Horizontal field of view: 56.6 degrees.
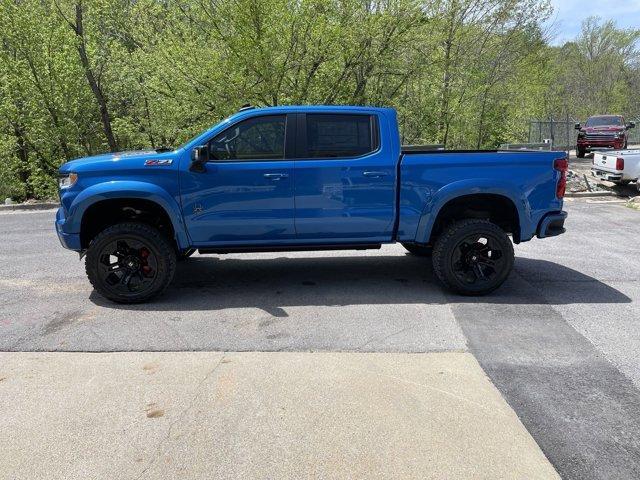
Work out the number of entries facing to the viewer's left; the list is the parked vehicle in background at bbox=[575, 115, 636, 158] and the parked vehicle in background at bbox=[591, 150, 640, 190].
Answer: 0

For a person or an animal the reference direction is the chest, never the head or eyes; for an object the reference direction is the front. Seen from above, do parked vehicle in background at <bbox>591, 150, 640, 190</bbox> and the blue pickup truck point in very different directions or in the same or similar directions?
very different directions

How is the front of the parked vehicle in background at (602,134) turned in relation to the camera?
facing the viewer

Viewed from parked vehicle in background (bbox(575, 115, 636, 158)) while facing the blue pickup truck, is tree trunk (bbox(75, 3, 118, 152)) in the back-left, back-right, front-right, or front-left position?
front-right

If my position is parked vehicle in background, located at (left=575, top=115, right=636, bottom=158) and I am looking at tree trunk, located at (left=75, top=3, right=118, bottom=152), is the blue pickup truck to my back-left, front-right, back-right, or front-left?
front-left

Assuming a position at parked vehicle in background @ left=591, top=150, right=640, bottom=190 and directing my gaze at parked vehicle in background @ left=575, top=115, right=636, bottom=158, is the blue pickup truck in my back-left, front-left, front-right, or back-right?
back-left

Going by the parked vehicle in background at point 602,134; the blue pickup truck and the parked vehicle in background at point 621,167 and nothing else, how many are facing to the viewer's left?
1

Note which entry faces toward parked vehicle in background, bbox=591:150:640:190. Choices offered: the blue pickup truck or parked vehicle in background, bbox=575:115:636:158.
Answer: parked vehicle in background, bbox=575:115:636:158

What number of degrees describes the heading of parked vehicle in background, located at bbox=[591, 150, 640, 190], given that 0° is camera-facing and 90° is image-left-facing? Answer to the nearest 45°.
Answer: approximately 225°

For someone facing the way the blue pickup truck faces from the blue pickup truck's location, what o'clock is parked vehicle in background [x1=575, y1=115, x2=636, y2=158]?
The parked vehicle in background is roughly at 4 o'clock from the blue pickup truck.

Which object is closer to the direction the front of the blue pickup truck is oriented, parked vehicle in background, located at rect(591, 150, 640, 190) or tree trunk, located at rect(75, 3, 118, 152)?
the tree trunk

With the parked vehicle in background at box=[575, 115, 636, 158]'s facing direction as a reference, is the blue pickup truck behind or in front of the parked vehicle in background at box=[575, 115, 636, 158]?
in front

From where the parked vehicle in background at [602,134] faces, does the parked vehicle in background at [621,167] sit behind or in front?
in front

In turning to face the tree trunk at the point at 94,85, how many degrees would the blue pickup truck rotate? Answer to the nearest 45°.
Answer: approximately 45° to its right

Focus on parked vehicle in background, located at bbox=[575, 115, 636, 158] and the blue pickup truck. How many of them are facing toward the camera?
1

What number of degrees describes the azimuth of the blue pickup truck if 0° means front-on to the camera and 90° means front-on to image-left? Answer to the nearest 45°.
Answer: approximately 90°
